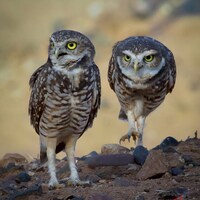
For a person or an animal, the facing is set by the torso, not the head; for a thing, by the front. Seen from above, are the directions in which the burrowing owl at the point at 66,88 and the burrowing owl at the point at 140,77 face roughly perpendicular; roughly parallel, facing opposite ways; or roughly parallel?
roughly parallel

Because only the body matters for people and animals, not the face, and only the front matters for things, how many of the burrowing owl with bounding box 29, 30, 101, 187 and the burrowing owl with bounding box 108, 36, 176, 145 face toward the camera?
2

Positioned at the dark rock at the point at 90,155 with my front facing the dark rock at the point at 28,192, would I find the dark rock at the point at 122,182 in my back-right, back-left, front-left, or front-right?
front-left

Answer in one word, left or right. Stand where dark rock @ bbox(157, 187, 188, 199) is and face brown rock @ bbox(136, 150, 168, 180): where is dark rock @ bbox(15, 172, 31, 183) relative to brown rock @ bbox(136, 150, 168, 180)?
left

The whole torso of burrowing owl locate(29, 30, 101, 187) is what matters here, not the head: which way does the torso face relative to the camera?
toward the camera
